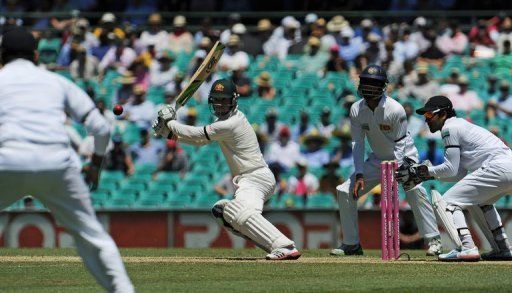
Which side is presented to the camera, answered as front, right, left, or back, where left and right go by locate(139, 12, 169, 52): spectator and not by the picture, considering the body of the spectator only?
front

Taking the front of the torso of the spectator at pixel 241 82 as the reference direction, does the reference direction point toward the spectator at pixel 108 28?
no

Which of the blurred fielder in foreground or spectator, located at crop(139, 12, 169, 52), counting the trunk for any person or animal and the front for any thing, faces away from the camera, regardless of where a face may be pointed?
the blurred fielder in foreground

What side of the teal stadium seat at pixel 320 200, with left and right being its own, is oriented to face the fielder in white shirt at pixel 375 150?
front

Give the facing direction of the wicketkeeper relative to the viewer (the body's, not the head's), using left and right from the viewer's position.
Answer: facing to the left of the viewer

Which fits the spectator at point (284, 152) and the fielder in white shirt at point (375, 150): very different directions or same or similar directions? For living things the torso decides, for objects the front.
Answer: same or similar directions

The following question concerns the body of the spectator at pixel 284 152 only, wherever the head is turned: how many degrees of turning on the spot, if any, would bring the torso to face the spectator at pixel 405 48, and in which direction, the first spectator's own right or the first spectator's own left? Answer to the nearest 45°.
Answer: approximately 135° to the first spectator's own left

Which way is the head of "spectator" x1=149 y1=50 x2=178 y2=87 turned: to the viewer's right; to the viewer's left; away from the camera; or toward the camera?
toward the camera

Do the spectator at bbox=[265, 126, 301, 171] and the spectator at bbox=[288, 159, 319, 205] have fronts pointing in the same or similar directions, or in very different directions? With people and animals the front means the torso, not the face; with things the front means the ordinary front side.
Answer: same or similar directions

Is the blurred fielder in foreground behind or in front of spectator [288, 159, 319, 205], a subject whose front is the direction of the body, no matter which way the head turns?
in front

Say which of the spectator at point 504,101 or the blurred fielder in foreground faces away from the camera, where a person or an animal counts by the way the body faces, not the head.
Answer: the blurred fielder in foreground

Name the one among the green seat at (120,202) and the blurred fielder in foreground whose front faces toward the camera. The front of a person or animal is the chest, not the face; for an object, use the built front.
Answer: the green seat

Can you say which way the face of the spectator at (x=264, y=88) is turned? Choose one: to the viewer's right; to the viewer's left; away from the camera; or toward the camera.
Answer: toward the camera

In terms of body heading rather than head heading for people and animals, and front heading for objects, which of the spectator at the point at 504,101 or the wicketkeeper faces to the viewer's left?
the wicketkeeper

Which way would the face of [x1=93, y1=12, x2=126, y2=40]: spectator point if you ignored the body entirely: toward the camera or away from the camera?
toward the camera

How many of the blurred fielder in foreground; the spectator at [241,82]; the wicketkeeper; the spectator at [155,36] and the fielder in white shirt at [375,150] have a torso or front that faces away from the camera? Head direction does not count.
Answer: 1

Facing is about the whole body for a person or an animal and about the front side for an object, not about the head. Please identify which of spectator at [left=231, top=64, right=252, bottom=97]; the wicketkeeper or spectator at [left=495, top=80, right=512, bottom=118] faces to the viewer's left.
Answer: the wicketkeeper

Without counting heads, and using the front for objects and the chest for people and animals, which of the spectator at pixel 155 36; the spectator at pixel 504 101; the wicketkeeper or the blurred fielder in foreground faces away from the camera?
the blurred fielder in foreground

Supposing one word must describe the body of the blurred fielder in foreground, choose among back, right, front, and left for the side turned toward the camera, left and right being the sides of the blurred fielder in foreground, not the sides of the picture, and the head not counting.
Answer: back

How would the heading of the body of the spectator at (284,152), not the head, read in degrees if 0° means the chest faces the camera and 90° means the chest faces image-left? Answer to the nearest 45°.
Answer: approximately 0°
